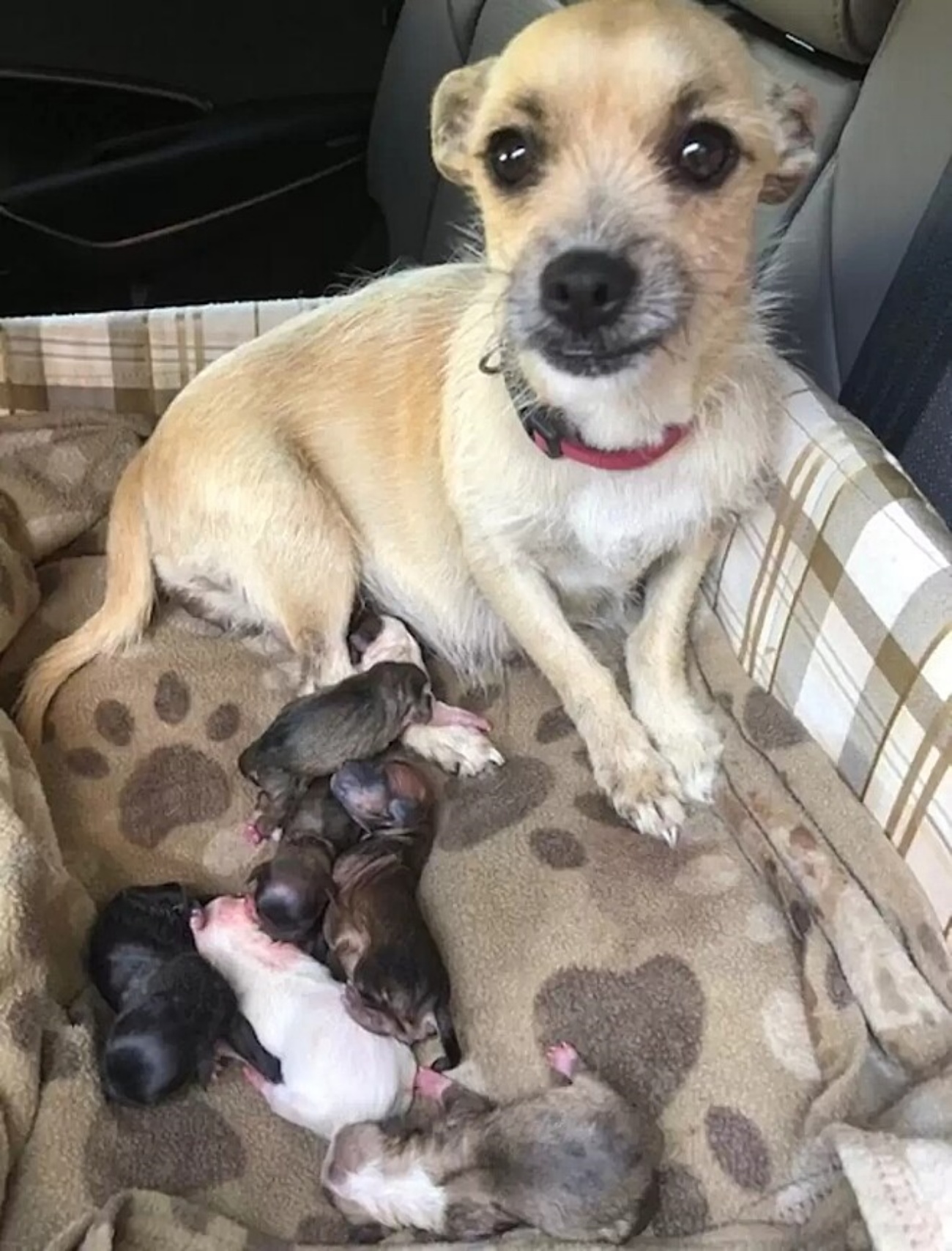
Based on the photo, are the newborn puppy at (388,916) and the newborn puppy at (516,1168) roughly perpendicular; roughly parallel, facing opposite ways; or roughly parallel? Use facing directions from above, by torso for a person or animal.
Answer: roughly perpendicular

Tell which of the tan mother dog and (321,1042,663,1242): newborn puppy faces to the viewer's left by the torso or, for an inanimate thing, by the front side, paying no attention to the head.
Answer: the newborn puppy

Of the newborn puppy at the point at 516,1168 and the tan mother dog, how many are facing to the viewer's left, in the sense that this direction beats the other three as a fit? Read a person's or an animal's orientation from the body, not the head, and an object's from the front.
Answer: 1

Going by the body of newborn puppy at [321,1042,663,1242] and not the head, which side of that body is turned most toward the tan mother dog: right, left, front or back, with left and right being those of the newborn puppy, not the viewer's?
right

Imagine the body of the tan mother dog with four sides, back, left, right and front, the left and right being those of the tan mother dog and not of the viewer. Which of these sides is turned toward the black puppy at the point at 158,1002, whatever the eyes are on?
right

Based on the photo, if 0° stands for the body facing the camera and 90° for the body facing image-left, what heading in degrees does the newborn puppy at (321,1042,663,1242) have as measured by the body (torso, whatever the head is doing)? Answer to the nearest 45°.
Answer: approximately 90°

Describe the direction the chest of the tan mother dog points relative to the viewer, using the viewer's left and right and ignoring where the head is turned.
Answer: facing the viewer and to the right of the viewer
